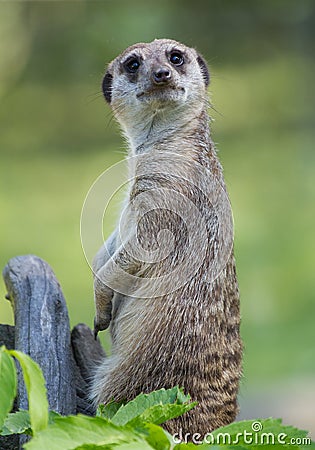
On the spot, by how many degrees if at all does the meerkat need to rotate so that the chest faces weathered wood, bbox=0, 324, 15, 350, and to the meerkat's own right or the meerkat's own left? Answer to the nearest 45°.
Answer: approximately 45° to the meerkat's own right

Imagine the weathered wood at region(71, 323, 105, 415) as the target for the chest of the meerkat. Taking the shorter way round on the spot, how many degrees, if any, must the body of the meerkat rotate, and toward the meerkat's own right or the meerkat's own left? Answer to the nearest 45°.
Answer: approximately 45° to the meerkat's own right
